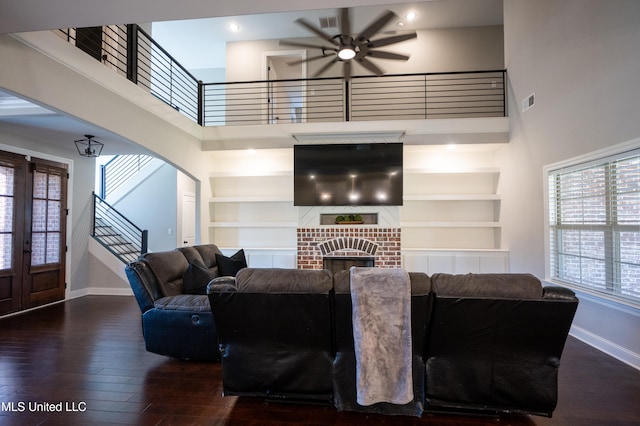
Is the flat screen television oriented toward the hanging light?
no

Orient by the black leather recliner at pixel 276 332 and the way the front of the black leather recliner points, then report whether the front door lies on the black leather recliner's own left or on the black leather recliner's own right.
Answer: on the black leather recliner's own left

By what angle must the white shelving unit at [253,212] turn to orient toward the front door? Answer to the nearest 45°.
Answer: approximately 90° to its right

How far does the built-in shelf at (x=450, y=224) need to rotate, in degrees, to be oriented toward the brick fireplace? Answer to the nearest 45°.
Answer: approximately 45° to its right

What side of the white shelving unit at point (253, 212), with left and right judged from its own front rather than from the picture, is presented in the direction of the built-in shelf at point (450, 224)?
left

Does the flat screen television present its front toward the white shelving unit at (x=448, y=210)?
no

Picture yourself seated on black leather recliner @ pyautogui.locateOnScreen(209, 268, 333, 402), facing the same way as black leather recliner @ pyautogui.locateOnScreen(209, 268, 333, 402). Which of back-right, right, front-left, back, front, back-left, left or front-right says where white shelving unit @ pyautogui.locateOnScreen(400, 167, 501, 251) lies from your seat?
front-right

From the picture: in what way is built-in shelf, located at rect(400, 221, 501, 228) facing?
toward the camera

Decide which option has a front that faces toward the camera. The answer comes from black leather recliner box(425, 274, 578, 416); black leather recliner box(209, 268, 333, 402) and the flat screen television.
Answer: the flat screen television

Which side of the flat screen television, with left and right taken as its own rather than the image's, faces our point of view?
front

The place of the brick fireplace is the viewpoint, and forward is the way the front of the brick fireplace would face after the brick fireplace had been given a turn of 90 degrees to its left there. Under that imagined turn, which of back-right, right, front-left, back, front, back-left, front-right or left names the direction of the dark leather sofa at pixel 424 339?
right

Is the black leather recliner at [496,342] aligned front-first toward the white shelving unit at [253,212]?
no

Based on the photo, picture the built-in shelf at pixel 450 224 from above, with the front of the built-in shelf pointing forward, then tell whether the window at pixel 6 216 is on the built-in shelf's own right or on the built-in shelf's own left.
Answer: on the built-in shelf's own right

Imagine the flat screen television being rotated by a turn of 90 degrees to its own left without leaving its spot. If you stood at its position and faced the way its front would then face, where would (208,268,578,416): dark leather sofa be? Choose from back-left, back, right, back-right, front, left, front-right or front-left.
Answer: right

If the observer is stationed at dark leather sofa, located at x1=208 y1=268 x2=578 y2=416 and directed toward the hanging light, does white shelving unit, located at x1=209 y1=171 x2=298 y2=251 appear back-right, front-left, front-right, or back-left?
front-right

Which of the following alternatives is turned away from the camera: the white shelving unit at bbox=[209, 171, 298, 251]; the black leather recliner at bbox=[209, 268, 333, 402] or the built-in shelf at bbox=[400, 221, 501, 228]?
the black leather recliner

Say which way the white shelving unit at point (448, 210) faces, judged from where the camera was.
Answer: facing the viewer

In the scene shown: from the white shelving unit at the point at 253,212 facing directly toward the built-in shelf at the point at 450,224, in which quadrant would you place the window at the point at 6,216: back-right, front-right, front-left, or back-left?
back-right

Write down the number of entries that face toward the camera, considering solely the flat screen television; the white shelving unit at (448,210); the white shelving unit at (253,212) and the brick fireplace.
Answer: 4

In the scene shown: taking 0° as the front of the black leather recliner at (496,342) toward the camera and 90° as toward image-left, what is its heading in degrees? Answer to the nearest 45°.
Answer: approximately 180°

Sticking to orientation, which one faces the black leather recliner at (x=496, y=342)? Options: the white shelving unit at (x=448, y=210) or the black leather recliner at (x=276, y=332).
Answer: the white shelving unit

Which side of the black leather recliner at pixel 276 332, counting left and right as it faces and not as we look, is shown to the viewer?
back
